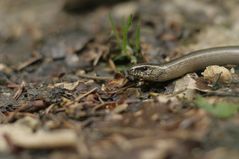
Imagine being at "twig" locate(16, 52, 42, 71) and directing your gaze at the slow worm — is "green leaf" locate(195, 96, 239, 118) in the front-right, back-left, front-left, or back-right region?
front-right

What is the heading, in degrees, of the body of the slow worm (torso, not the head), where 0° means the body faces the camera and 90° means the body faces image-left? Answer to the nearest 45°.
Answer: approximately 90°

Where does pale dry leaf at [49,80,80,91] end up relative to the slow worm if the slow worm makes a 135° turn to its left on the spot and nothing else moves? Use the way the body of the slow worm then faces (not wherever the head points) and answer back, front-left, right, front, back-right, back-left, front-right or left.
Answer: back-right

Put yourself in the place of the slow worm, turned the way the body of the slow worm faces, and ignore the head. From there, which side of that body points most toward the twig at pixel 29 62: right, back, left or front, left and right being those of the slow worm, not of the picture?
front

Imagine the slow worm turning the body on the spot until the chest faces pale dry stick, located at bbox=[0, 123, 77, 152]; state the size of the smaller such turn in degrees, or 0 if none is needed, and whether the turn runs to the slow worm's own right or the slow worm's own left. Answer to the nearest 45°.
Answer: approximately 45° to the slow worm's own left

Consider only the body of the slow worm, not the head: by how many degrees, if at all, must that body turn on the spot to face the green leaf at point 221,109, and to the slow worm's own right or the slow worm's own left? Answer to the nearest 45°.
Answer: approximately 90° to the slow worm's own left

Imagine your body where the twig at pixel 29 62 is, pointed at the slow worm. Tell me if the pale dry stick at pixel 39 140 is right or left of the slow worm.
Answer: right
